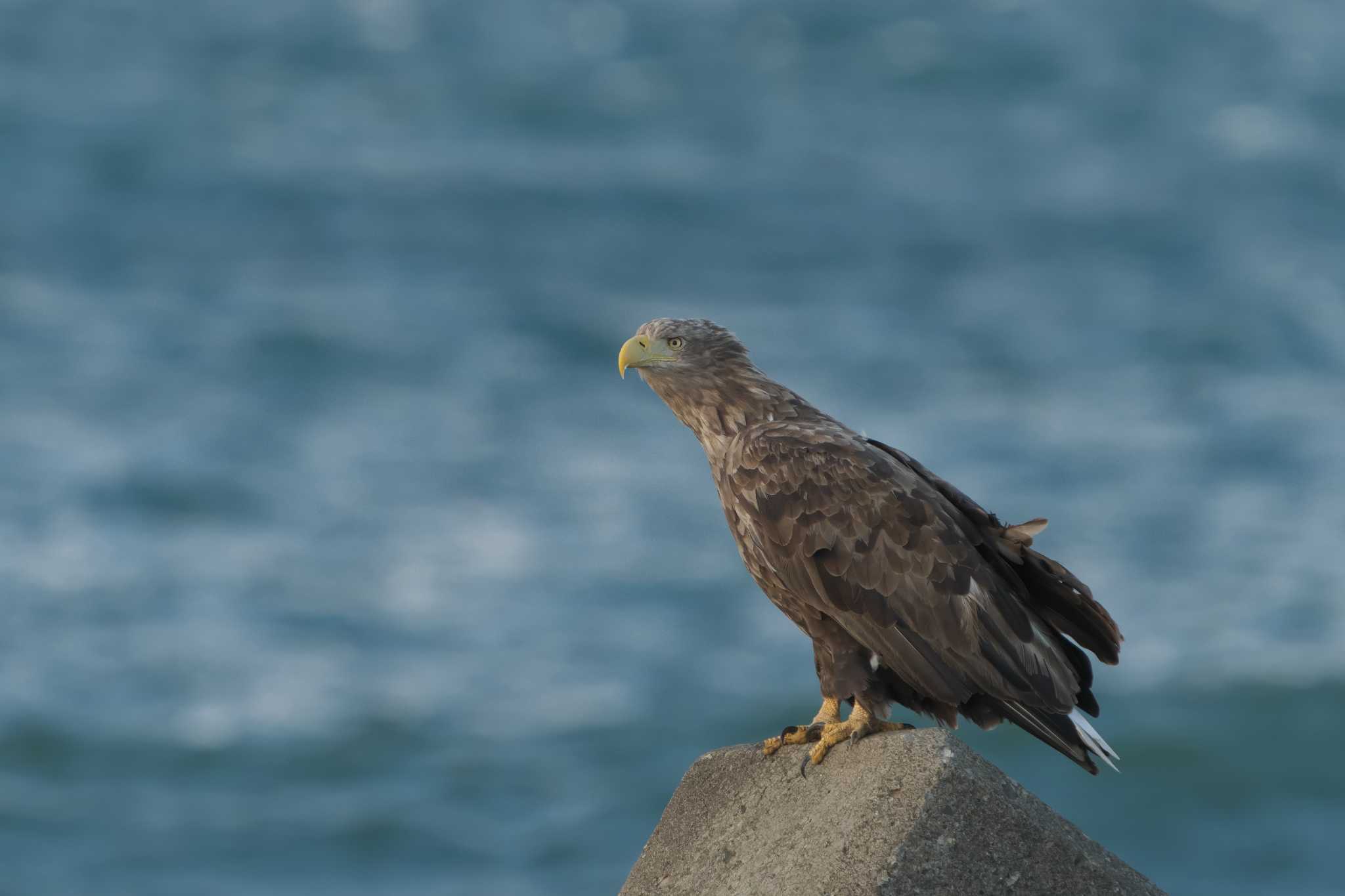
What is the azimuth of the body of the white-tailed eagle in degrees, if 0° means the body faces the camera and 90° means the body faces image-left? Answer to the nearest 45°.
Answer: approximately 90°
